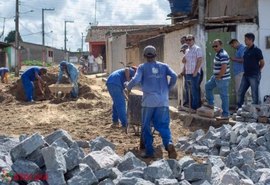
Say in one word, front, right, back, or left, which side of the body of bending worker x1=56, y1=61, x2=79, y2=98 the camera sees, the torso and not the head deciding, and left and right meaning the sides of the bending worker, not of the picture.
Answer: left

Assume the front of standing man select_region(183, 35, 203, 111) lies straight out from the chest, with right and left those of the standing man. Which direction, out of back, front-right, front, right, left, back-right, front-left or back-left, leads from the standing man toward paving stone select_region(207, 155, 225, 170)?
front-left

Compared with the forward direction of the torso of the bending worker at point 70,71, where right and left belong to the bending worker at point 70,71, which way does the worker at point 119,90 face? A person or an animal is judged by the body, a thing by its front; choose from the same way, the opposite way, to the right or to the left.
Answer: the opposite way

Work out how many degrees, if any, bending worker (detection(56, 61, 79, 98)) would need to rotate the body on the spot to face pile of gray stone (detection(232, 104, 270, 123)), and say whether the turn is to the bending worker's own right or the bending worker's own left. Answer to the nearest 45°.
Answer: approximately 135° to the bending worker's own left

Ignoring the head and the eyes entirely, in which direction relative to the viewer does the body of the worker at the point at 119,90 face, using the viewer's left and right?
facing to the right of the viewer

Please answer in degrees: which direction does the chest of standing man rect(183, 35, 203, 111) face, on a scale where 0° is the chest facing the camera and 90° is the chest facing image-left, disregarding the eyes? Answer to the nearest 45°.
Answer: approximately 45°

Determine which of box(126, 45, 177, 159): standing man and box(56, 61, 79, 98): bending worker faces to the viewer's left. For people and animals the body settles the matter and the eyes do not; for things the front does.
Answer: the bending worker

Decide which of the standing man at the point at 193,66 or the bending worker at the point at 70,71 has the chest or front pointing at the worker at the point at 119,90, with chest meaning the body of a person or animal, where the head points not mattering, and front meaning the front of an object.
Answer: the standing man

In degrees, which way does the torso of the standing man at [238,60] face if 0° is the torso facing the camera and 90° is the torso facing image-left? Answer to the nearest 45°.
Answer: approximately 90°
